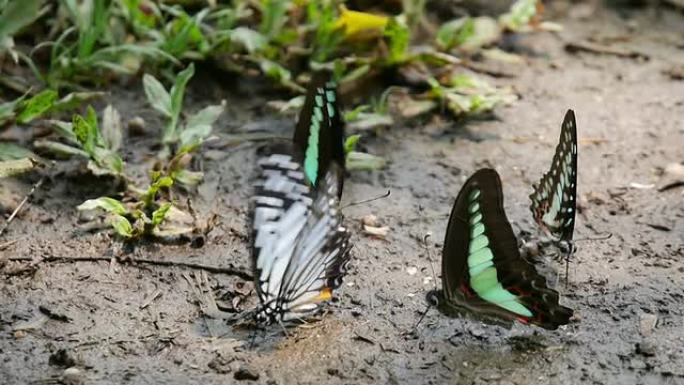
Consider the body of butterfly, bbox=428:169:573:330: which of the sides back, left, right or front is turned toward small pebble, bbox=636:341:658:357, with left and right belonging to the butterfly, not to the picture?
back

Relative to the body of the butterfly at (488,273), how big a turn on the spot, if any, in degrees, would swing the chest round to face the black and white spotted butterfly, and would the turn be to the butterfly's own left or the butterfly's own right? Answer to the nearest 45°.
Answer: approximately 90° to the butterfly's own right

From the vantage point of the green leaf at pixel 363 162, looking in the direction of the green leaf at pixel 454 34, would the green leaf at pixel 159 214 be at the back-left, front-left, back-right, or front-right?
back-left

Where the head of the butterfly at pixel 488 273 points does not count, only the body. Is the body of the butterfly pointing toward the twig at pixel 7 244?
yes

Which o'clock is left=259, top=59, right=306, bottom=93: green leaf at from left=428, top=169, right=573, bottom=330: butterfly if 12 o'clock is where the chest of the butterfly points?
The green leaf is roughly at 2 o'clock from the butterfly.

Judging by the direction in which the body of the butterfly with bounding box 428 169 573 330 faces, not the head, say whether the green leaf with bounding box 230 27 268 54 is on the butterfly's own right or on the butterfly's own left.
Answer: on the butterfly's own right

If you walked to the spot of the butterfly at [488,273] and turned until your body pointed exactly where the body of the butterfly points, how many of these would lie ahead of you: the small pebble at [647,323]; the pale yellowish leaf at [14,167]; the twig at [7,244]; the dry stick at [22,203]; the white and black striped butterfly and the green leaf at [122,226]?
5

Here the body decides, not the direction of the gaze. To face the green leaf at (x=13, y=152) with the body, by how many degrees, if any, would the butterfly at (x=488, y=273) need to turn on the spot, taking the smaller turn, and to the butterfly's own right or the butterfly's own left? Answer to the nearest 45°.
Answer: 0° — it already faces it

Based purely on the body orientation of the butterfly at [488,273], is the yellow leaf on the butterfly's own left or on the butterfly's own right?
on the butterfly's own right

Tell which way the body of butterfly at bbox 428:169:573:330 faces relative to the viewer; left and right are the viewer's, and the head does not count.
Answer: facing to the left of the viewer

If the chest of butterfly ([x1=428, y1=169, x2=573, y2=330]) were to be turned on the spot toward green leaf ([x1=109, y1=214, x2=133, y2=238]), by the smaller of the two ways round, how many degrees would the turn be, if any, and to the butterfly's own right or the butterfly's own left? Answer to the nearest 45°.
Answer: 0° — it already faces it

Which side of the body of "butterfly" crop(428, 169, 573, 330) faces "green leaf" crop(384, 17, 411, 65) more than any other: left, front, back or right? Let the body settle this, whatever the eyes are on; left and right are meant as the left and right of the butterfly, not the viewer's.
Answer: right

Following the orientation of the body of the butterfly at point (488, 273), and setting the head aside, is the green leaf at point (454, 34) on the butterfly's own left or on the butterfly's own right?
on the butterfly's own right

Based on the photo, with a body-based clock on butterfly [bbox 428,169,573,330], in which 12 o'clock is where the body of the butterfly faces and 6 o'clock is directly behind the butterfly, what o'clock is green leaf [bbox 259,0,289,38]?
The green leaf is roughly at 2 o'clock from the butterfly.
